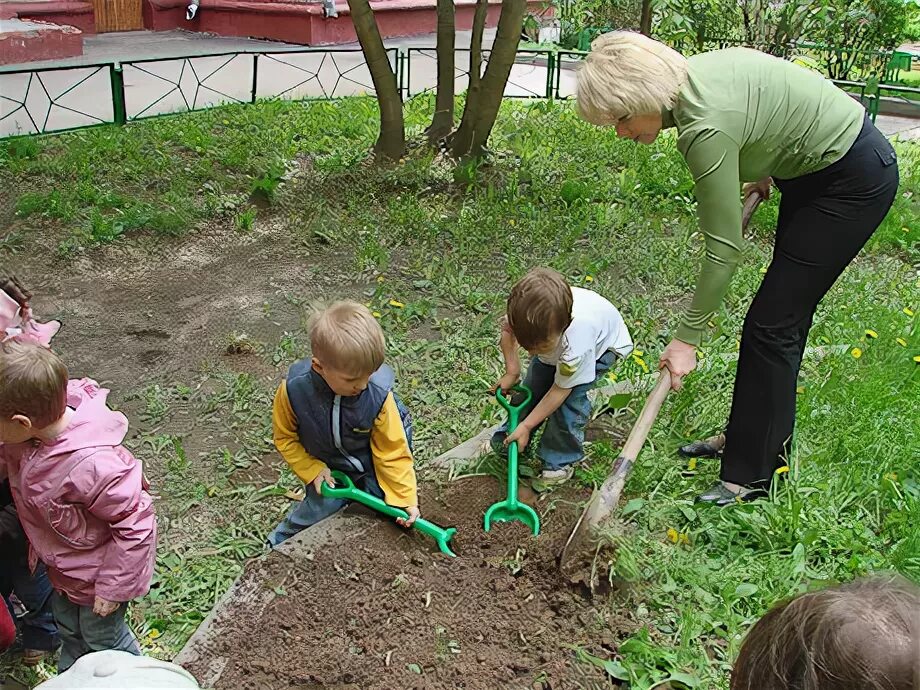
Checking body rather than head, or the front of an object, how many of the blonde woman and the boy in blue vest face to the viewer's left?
1

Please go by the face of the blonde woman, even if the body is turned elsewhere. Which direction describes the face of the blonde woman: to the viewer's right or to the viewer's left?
to the viewer's left

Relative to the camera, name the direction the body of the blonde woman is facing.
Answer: to the viewer's left

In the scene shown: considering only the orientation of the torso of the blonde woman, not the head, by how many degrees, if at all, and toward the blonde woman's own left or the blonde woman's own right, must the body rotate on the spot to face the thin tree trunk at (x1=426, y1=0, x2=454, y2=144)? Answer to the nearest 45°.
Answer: approximately 45° to the blonde woman's own right

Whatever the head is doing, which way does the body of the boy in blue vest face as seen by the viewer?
toward the camera

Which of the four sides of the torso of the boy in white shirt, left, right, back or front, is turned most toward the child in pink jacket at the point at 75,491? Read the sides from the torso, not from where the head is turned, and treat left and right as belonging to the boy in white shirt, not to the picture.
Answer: front

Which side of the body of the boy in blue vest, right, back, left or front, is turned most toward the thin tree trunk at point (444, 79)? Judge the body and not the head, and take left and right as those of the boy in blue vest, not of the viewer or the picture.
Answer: back

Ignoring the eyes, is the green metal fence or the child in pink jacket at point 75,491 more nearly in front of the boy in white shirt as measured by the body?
the child in pink jacket

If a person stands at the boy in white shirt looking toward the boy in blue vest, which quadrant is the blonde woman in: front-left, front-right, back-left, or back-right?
back-left

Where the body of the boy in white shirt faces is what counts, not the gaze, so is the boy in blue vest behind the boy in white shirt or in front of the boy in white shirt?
in front

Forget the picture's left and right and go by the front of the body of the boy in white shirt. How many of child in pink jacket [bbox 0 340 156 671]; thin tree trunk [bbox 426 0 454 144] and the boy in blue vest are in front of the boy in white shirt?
2
